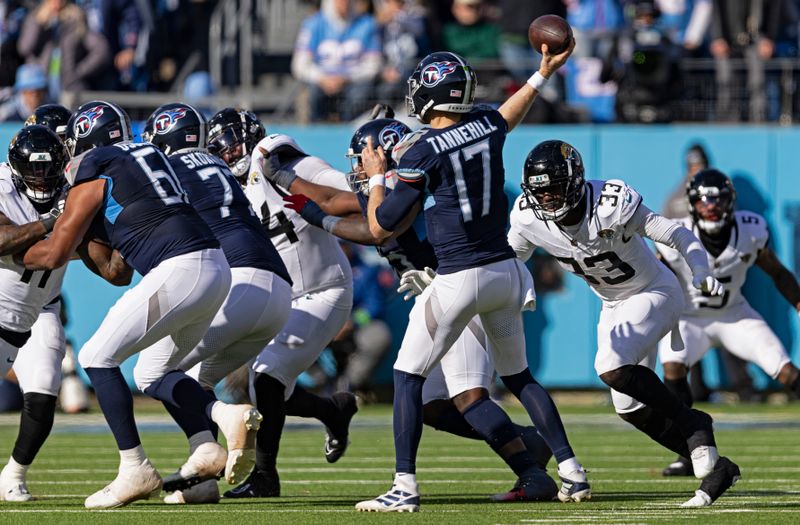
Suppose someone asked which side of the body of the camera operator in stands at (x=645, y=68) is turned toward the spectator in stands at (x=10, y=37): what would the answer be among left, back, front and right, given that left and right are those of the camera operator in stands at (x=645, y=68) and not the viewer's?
right

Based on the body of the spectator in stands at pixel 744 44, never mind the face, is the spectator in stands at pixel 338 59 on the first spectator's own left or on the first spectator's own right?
on the first spectator's own right

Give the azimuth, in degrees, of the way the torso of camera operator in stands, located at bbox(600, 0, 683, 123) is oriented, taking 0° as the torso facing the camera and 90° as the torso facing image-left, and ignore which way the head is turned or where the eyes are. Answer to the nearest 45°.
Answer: approximately 0°

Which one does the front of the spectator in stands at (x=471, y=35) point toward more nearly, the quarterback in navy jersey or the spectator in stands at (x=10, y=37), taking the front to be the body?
the quarterback in navy jersey

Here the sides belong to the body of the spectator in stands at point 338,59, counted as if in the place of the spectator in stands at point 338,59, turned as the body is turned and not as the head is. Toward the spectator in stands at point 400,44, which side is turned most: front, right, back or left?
left

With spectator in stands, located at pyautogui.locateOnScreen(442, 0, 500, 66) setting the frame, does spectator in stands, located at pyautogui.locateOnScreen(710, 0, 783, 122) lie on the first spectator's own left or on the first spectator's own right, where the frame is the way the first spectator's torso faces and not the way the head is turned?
on the first spectator's own left

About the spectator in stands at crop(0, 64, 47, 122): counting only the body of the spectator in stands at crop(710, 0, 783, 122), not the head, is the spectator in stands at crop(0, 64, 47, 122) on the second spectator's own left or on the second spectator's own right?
on the second spectator's own right

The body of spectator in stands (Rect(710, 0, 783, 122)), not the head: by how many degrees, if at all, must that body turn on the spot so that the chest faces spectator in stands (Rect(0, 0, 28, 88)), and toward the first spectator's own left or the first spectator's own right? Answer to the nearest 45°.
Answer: approximately 90° to the first spectator's own right

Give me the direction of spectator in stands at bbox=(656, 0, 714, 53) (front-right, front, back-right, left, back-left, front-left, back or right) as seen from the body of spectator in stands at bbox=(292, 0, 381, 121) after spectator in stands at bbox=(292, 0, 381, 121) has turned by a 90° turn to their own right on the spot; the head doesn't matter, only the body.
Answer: back
